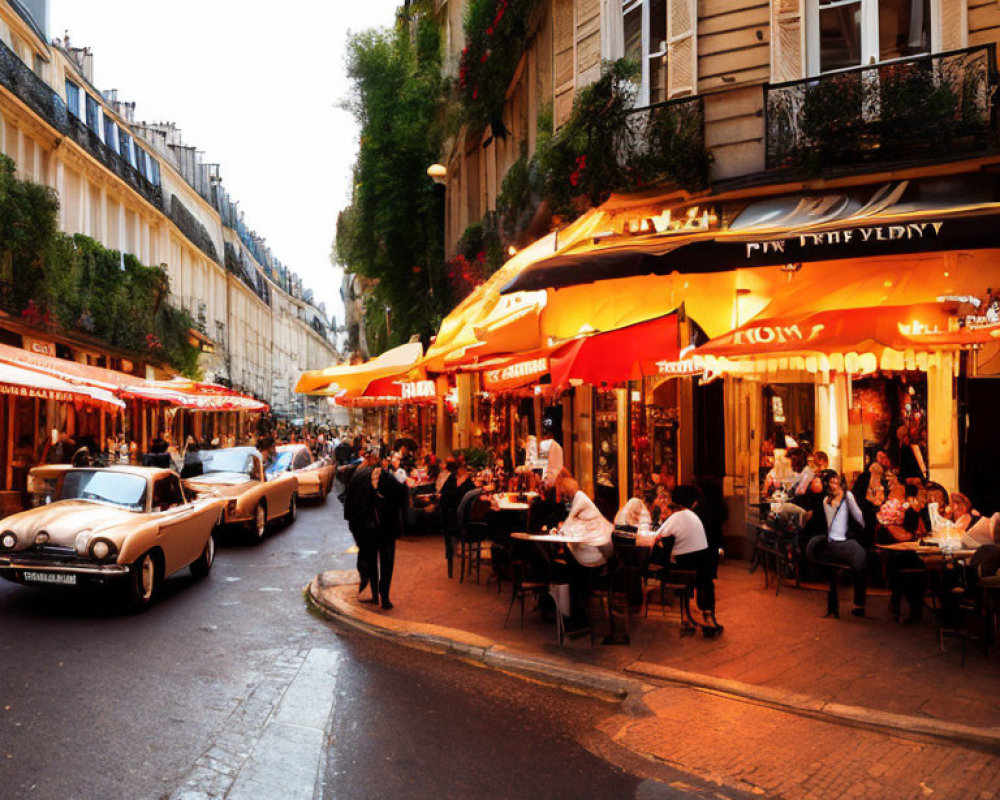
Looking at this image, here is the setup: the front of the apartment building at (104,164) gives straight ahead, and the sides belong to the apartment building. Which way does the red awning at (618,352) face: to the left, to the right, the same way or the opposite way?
the opposite way

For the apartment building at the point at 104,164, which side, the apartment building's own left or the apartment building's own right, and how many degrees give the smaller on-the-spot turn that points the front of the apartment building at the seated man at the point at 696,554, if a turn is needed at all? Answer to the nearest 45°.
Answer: approximately 90° to the apartment building's own right

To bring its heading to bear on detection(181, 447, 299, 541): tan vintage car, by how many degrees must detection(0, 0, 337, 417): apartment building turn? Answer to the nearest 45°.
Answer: approximately 90° to its right

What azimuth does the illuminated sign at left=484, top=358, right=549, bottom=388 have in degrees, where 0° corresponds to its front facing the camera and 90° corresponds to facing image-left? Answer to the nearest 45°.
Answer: approximately 45°

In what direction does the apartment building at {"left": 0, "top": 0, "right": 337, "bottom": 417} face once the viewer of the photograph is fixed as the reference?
facing to the right of the viewer

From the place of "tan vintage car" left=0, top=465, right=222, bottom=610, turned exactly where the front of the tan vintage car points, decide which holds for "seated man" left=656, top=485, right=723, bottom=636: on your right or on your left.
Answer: on your left
